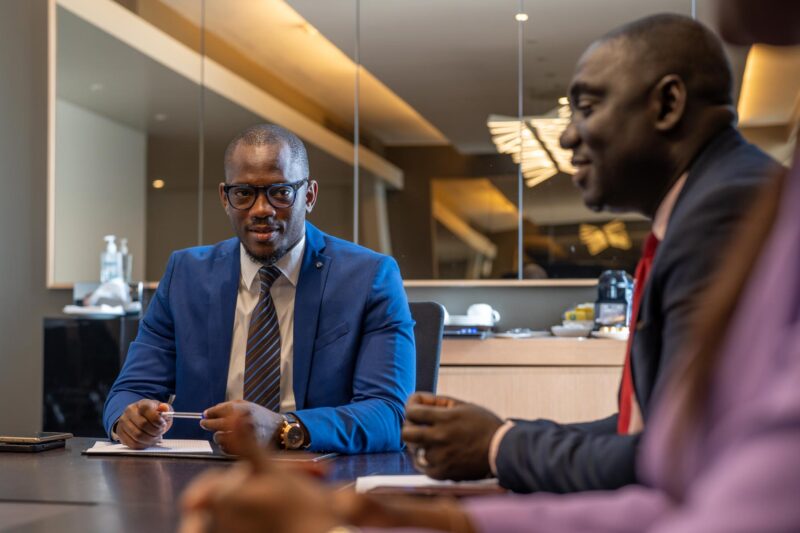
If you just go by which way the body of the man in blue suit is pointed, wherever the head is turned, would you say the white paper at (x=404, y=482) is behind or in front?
in front

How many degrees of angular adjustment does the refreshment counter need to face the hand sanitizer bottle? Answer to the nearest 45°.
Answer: approximately 90° to its right

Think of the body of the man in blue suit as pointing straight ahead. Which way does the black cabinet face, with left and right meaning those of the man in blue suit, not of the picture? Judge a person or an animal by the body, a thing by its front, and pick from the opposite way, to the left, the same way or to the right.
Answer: the same way

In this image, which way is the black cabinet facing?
toward the camera

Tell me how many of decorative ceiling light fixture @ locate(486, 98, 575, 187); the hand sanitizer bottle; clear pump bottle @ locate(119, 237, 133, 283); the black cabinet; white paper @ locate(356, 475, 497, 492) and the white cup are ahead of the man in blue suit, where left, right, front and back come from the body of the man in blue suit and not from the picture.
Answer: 1

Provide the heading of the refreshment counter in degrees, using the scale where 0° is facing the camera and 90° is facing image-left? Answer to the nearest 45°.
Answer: approximately 0°

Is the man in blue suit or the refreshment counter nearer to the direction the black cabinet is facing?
the man in blue suit

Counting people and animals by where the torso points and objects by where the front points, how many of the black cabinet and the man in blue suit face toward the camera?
2

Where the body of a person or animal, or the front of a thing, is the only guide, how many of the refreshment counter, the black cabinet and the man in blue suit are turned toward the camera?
3

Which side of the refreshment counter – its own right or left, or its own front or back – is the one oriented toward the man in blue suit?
front

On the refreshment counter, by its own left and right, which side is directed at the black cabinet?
right

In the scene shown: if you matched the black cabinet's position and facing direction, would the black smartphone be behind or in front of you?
in front

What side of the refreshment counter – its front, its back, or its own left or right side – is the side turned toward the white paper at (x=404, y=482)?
front

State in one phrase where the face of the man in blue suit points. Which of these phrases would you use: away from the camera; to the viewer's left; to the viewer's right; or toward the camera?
toward the camera

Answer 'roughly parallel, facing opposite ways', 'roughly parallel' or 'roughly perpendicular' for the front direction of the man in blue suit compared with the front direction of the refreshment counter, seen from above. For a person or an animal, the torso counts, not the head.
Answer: roughly parallel

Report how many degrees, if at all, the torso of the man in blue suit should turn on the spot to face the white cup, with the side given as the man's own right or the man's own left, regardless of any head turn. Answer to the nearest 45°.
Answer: approximately 135° to the man's own left

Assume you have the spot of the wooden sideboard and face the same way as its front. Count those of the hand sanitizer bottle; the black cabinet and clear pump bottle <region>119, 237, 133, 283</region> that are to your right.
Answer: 3
